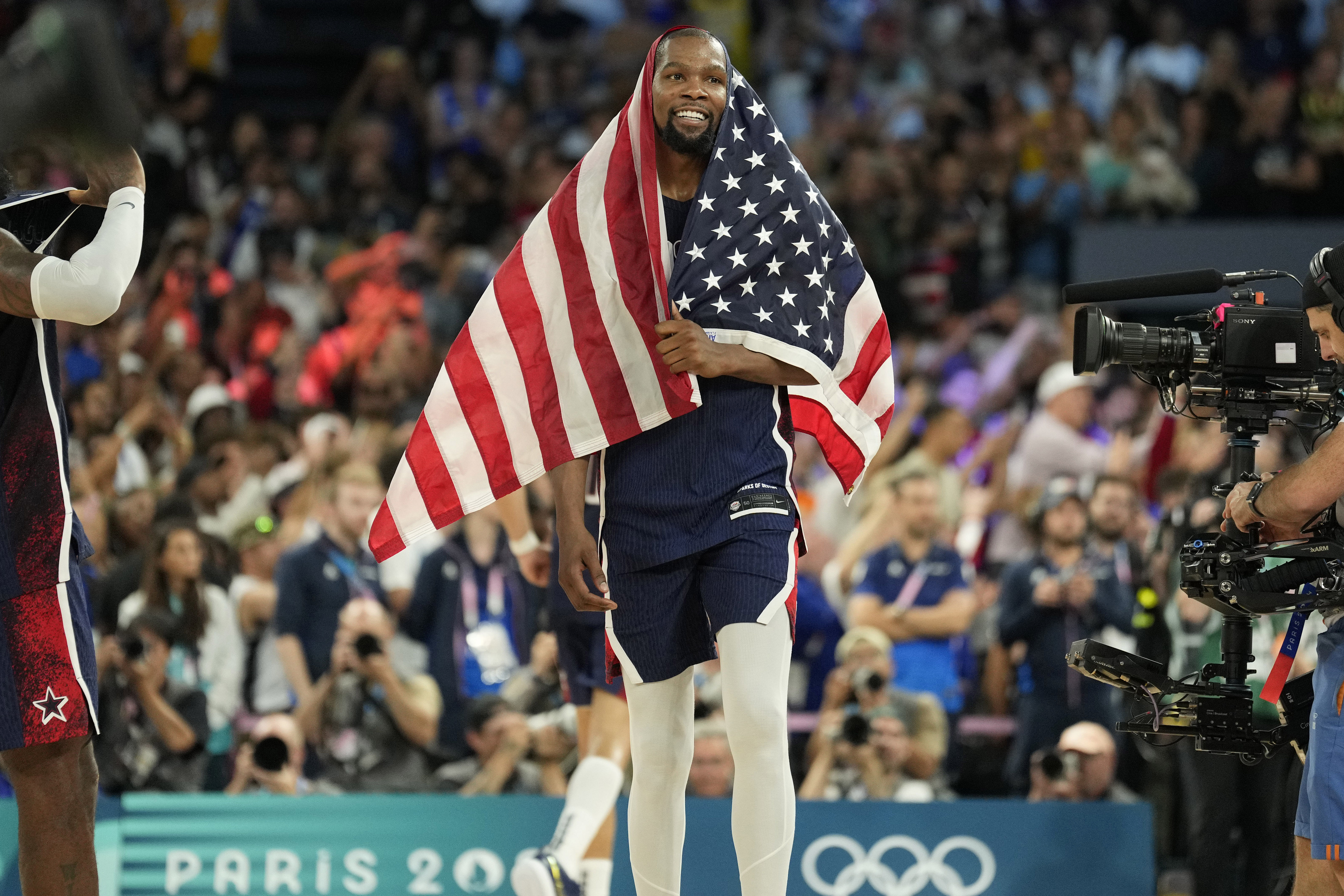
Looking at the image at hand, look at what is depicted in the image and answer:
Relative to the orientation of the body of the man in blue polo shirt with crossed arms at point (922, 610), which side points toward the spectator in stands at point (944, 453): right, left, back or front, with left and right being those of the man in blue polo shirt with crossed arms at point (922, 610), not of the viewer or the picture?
back

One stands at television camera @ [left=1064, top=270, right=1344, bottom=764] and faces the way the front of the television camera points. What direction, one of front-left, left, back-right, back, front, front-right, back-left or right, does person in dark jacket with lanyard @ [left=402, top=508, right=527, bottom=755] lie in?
front-right

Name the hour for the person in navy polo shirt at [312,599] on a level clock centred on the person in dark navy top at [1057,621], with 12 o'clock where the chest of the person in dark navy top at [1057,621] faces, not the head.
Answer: the person in navy polo shirt at [312,599] is roughly at 3 o'clock from the person in dark navy top at [1057,621].

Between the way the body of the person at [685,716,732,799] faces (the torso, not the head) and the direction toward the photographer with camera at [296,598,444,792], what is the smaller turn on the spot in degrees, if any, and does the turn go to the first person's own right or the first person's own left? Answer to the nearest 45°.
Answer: approximately 90° to the first person's own right

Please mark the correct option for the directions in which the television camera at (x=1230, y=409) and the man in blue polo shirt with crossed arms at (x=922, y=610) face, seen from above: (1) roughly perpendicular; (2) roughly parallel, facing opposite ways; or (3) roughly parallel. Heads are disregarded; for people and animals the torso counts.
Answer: roughly perpendicular

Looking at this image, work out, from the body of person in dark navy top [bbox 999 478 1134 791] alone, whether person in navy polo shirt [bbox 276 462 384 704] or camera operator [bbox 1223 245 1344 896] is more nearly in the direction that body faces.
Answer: the camera operator

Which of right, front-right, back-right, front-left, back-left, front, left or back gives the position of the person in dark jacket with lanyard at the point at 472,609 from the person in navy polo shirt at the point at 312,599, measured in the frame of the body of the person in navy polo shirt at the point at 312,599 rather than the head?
front-left

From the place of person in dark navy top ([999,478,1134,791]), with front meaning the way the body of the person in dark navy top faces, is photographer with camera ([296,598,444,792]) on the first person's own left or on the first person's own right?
on the first person's own right

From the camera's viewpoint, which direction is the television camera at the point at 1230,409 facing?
to the viewer's left
